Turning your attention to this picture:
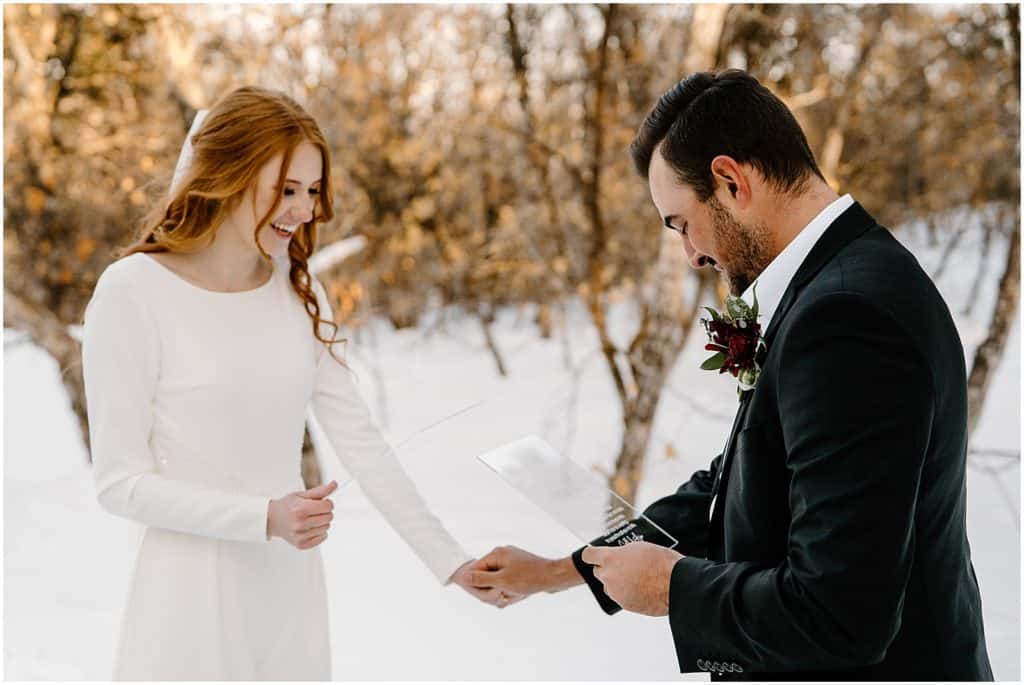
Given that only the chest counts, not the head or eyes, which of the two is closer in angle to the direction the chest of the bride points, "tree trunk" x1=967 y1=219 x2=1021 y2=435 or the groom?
the groom

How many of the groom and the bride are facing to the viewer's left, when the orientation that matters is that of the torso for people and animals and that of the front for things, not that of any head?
1

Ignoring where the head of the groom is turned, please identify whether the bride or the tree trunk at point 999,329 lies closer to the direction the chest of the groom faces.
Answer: the bride

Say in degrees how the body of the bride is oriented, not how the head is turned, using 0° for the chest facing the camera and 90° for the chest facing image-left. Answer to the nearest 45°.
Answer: approximately 315°

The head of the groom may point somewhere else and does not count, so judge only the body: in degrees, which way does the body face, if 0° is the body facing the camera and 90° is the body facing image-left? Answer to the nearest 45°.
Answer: approximately 90°

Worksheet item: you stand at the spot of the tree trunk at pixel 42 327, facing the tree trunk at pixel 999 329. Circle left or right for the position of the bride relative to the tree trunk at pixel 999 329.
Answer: right

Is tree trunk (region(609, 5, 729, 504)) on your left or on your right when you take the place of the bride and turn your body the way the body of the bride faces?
on your left

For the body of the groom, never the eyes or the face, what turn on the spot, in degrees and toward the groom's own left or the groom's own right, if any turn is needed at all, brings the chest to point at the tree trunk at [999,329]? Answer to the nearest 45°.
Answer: approximately 90° to the groom's own right
